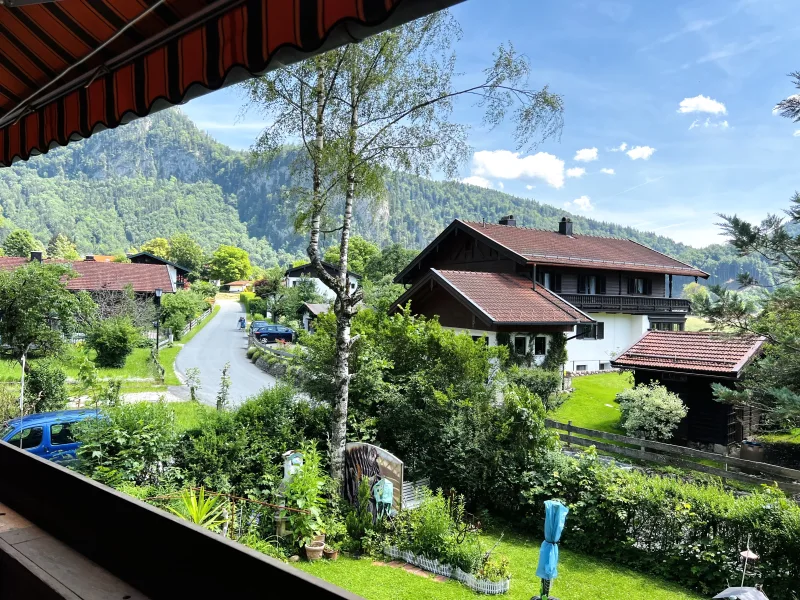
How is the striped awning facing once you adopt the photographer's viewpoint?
facing away from the viewer and to the right of the viewer

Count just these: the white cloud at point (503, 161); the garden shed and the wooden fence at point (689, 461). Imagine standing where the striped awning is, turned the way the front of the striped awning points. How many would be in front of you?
3

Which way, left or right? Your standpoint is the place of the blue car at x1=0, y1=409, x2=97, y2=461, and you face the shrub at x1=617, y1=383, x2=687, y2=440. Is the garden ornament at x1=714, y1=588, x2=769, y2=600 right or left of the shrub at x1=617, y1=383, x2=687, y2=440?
right

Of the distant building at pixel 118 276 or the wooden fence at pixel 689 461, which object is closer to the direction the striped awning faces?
the wooden fence

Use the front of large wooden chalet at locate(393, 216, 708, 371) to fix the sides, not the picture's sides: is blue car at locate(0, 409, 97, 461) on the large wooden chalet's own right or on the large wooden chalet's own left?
on the large wooden chalet's own right

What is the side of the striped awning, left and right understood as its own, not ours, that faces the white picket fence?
front

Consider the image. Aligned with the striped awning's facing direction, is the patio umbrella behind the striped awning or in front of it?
in front

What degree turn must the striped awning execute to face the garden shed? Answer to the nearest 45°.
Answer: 0° — it already faces it

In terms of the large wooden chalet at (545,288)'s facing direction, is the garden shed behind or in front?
in front
